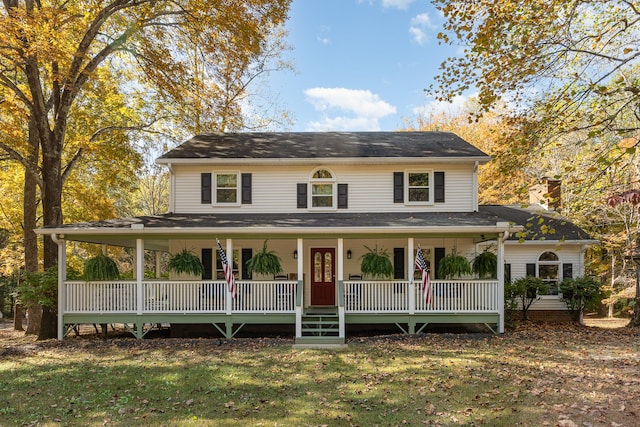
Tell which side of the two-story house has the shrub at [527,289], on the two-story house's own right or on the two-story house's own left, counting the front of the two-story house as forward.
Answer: on the two-story house's own left

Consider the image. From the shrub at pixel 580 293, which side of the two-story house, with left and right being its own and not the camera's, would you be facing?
left

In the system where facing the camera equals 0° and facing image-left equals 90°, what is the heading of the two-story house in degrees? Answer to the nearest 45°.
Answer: approximately 0°

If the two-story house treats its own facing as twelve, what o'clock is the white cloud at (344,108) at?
The white cloud is roughly at 6 o'clock from the two-story house.

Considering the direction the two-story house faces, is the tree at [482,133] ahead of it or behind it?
behind

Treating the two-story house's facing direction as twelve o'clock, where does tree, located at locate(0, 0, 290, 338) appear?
The tree is roughly at 3 o'clock from the two-story house.
